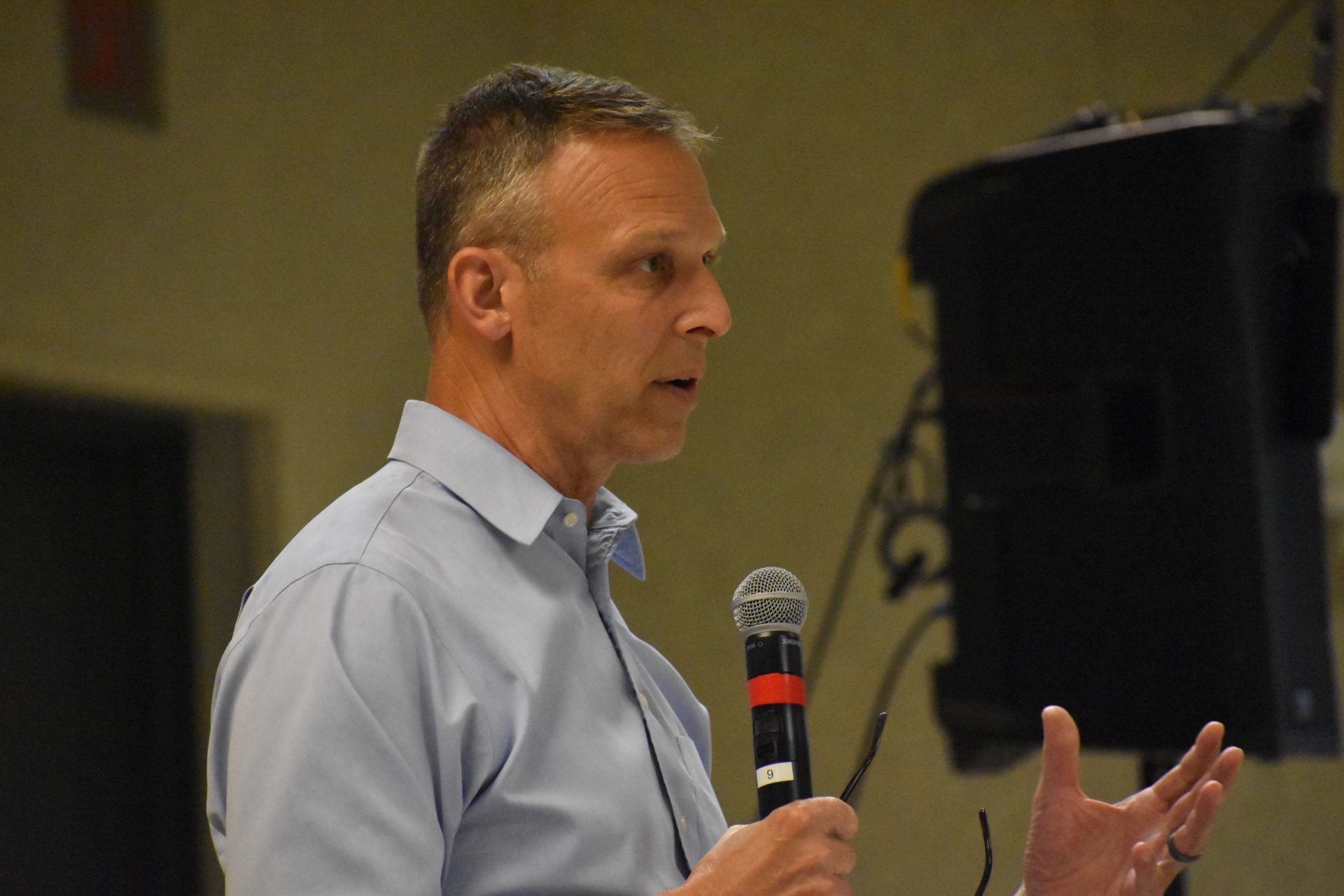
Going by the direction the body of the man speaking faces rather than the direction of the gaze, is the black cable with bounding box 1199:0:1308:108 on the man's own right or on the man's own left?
on the man's own left

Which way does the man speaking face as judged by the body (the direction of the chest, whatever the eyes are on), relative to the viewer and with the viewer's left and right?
facing the viewer and to the right of the viewer

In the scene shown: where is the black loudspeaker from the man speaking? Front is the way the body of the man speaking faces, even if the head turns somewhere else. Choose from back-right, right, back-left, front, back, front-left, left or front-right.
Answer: left

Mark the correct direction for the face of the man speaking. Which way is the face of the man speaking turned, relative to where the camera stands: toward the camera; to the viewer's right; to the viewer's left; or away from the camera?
to the viewer's right
